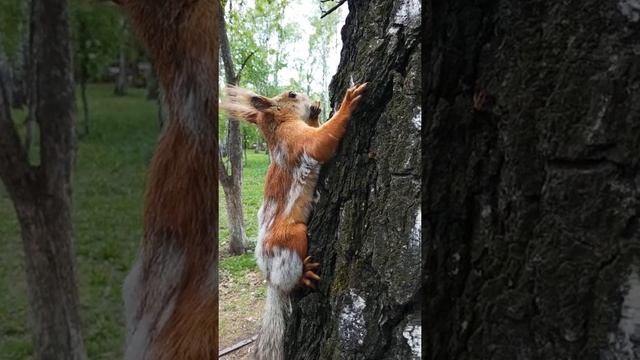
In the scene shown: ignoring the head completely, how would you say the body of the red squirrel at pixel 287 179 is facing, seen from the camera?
to the viewer's right
